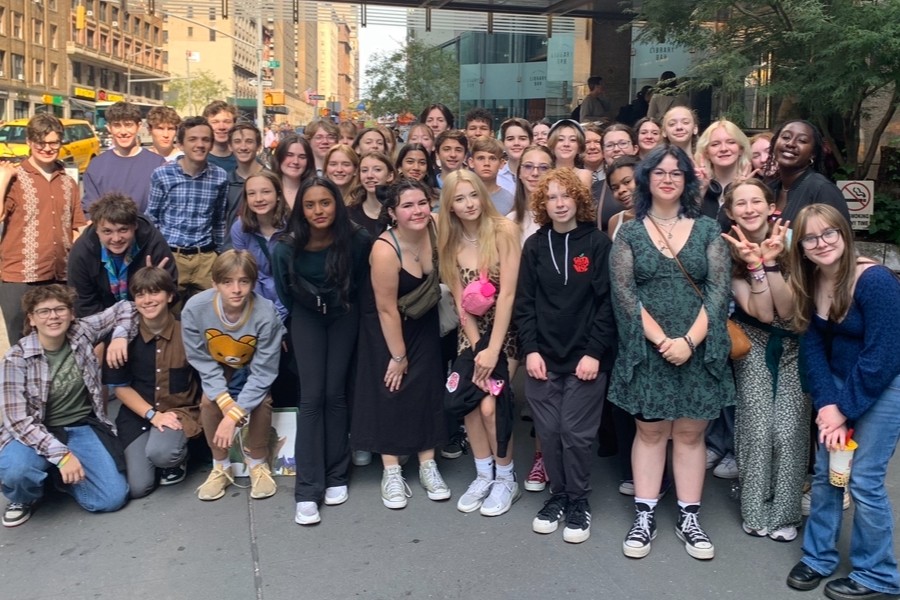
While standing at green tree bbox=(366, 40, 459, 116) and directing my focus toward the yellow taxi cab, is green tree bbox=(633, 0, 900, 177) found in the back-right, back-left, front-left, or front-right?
front-left

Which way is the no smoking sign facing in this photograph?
toward the camera

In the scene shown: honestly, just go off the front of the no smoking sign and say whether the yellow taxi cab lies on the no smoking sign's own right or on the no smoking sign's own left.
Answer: on the no smoking sign's own right

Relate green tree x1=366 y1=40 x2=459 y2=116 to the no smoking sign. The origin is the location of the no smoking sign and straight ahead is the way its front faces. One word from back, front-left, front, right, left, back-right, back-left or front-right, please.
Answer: back-right
